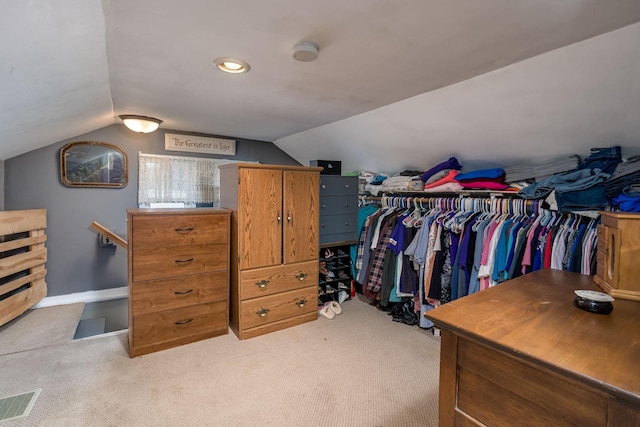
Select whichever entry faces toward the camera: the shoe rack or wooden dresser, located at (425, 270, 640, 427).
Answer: the shoe rack

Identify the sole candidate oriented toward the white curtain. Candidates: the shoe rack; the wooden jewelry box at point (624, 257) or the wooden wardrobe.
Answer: the wooden jewelry box

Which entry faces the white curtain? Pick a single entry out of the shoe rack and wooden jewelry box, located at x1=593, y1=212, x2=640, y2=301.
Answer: the wooden jewelry box

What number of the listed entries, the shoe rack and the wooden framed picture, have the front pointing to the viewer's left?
0

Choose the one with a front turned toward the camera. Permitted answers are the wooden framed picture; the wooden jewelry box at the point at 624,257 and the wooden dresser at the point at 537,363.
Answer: the wooden framed picture

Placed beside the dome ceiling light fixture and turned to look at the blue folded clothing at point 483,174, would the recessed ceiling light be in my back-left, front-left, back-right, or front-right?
front-right

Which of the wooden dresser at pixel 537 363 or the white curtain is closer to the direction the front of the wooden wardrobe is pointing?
the wooden dresser

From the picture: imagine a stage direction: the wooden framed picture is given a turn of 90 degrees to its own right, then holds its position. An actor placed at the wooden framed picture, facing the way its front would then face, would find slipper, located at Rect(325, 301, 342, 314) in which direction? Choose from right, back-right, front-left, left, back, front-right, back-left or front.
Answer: back-left

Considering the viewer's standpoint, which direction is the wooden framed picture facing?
facing the viewer

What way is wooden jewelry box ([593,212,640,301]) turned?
to the viewer's left

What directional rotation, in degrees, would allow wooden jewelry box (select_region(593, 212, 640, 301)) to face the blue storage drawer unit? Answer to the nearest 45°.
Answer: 0° — it already faces it

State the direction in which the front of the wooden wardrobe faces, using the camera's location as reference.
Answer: facing the viewer and to the right of the viewer

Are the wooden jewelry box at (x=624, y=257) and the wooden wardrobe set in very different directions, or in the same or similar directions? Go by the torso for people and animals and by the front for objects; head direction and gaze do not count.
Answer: very different directions
